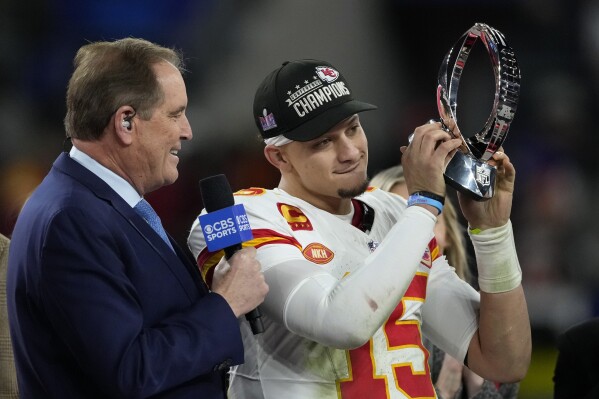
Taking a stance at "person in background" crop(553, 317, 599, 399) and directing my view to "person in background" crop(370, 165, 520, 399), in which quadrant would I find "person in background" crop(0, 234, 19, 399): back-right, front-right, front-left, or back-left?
front-left

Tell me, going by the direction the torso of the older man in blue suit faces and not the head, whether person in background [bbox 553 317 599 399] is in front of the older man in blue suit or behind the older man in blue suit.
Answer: in front

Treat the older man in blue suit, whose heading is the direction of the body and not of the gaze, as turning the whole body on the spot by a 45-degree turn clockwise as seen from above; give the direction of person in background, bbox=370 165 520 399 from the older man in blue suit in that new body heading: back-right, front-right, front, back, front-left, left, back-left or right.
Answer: left

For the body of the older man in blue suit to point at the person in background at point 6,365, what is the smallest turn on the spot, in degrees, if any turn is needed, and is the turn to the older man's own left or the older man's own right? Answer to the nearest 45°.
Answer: approximately 135° to the older man's own left

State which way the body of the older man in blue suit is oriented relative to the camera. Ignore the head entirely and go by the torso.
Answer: to the viewer's right

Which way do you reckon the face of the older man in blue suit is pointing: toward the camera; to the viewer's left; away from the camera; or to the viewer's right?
to the viewer's right
